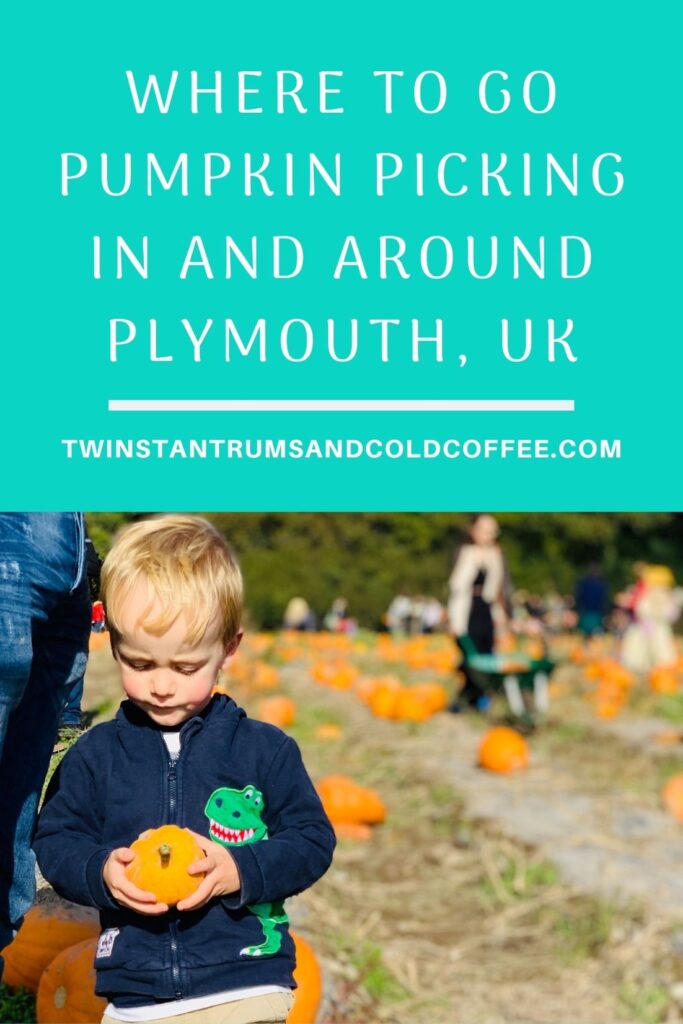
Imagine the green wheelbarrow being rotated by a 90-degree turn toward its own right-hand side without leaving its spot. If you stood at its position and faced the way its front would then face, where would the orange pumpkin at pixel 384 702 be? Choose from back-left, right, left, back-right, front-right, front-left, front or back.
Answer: front-right

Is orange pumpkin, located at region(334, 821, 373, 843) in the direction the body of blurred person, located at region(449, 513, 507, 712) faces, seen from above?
yes

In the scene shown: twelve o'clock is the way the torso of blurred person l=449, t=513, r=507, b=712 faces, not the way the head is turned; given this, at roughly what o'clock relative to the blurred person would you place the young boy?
The young boy is roughly at 12 o'clock from the blurred person.

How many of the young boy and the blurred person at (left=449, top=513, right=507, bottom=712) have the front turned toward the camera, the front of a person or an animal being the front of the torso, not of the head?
2

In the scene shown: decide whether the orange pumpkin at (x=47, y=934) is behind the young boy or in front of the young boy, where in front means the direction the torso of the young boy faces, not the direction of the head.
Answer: behind

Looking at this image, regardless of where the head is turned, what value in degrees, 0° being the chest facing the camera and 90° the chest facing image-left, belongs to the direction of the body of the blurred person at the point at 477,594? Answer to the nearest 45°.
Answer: approximately 0°

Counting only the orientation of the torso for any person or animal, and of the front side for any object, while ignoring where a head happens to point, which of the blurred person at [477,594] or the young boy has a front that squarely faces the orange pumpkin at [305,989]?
the blurred person

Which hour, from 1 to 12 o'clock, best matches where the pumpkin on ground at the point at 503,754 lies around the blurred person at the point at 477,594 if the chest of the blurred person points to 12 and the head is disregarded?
The pumpkin on ground is roughly at 12 o'clock from the blurred person.

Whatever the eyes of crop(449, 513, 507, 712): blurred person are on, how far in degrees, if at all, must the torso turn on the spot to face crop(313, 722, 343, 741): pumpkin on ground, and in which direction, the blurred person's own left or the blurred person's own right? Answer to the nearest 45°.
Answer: approximately 45° to the blurred person's own right

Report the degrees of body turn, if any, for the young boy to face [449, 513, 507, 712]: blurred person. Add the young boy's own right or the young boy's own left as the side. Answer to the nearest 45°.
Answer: approximately 180°
